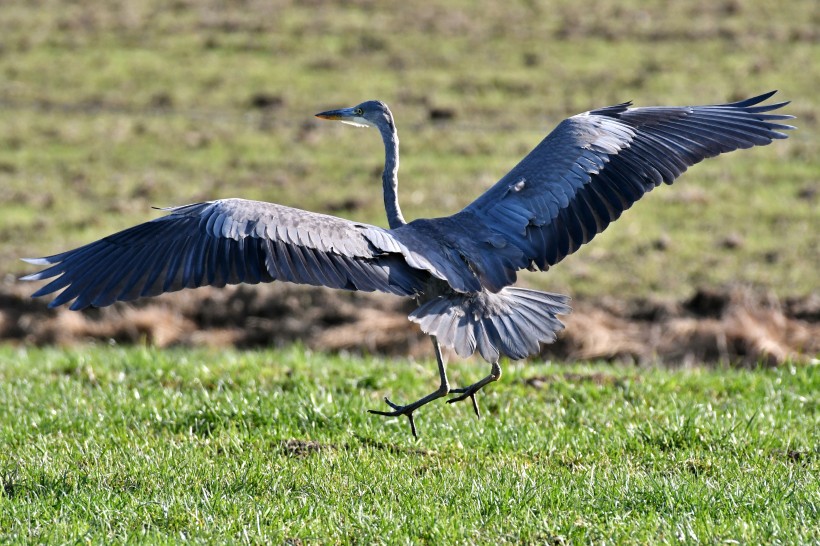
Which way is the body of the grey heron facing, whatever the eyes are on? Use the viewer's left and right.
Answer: facing away from the viewer and to the left of the viewer
